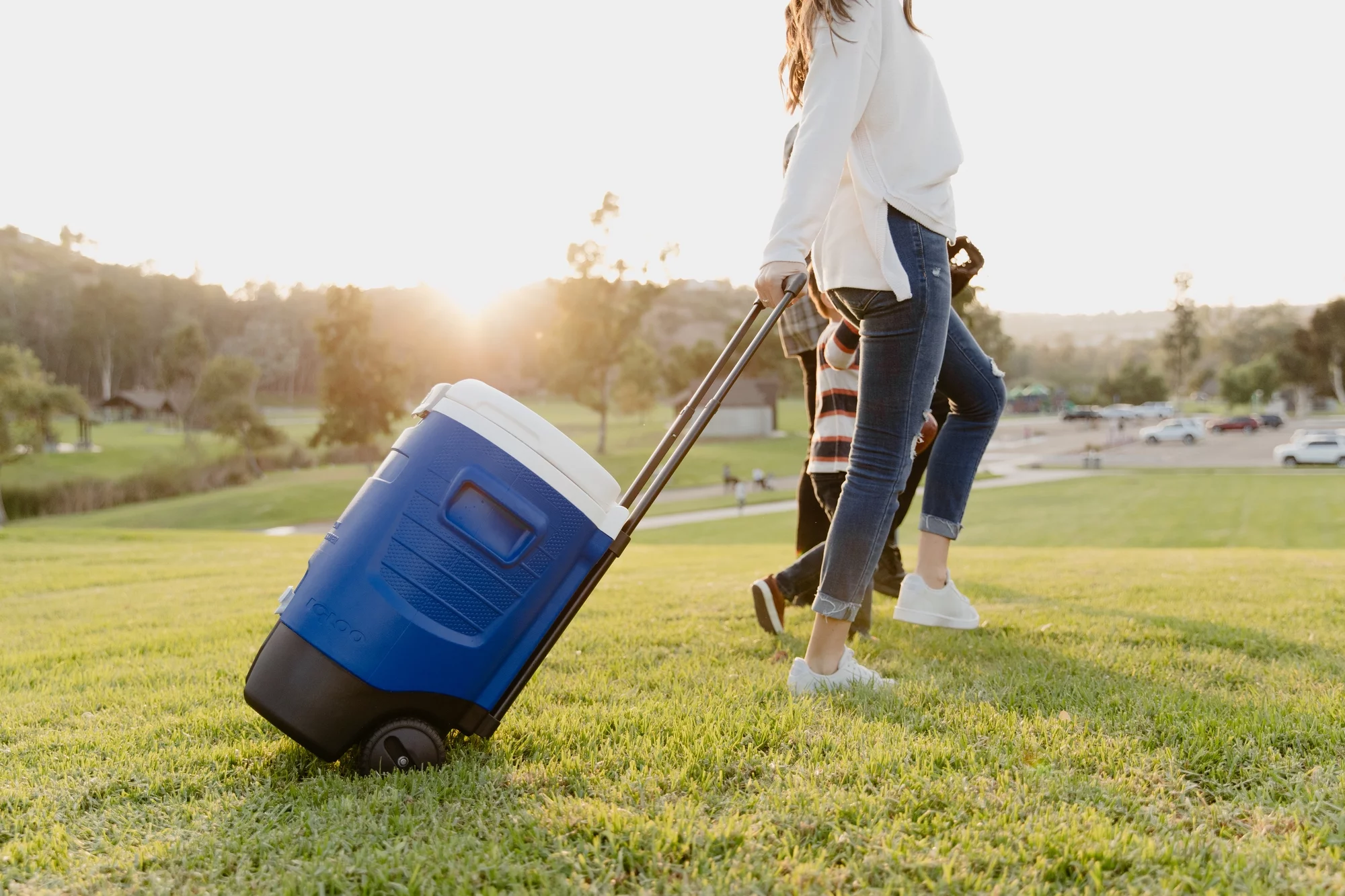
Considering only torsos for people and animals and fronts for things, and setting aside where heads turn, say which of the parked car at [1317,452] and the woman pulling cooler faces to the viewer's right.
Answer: the woman pulling cooler

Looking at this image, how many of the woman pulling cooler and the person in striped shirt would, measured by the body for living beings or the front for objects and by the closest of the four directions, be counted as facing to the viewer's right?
2

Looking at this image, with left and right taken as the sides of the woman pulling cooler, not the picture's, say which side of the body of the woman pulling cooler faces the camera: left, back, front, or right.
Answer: right

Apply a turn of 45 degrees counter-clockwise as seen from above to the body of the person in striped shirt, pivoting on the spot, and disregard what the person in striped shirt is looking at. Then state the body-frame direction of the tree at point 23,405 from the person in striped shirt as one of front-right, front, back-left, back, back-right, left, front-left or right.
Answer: left

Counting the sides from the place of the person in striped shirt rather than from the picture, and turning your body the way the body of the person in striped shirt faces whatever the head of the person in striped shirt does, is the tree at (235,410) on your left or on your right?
on your left

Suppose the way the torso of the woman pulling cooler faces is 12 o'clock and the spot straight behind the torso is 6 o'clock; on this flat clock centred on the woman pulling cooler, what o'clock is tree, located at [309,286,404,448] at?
The tree is roughly at 8 o'clock from the woman pulling cooler.

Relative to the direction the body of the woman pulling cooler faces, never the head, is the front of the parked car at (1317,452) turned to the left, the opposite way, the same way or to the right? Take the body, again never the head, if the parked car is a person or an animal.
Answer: the opposite way

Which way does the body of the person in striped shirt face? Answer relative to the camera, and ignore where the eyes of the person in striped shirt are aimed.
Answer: to the viewer's right

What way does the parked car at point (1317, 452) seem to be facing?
to the viewer's left
